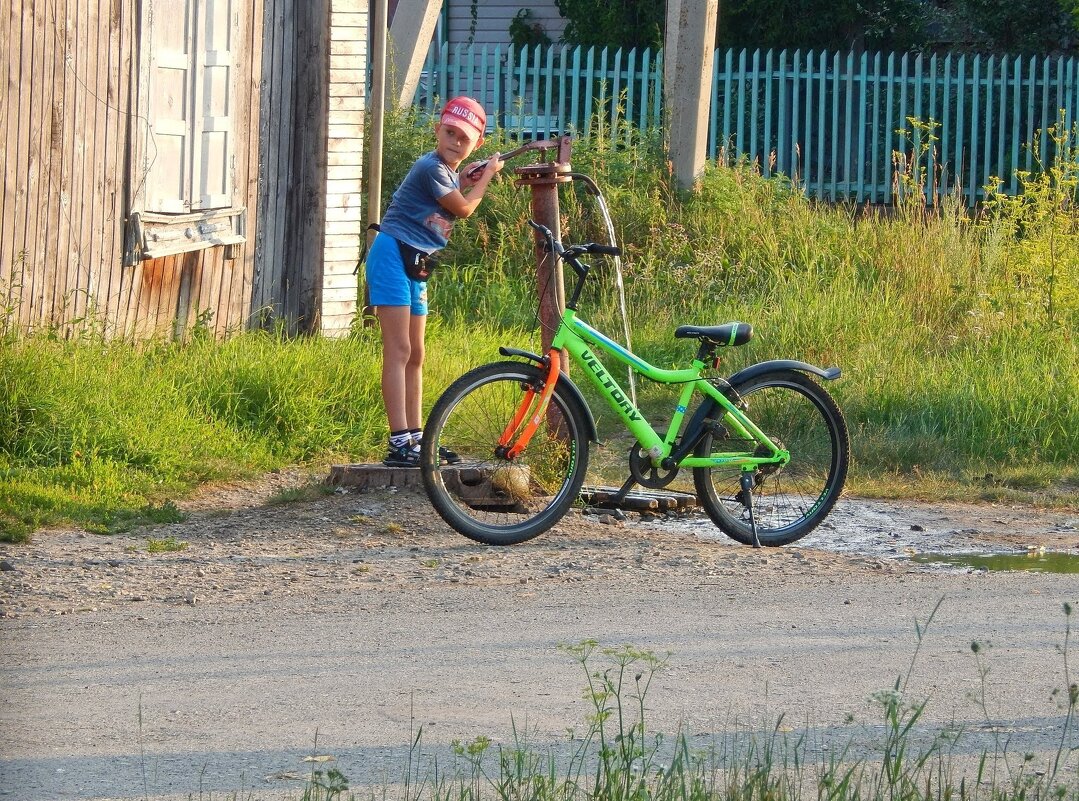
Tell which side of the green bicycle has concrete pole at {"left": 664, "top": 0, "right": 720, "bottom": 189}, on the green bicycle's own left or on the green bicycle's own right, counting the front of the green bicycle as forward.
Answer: on the green bicycle's own right

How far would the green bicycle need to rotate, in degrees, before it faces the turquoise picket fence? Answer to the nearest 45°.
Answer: approximately 90° to its right

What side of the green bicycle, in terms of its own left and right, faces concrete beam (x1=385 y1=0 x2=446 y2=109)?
right

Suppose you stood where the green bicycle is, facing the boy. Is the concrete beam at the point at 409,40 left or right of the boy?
right

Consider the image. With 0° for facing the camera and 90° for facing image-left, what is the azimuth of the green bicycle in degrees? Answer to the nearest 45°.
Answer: approximately 90°

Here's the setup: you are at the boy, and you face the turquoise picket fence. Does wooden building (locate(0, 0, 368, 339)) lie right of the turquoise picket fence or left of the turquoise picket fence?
left

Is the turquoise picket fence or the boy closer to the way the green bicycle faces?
the boy

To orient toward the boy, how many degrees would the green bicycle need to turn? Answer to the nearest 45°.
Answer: approximately 45° to its right
